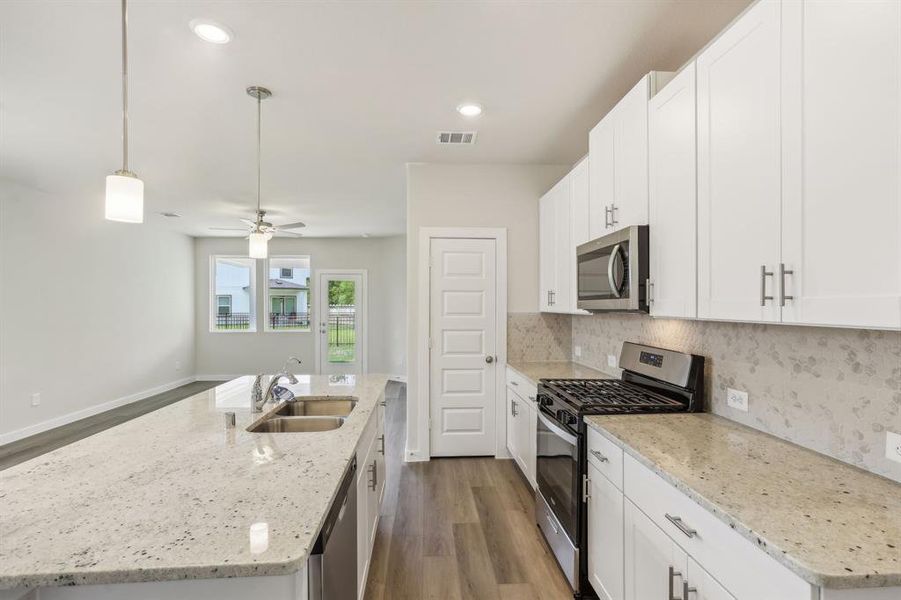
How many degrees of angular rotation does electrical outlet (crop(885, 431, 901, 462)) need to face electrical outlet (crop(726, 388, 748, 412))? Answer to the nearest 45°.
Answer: approximately 90° to its right

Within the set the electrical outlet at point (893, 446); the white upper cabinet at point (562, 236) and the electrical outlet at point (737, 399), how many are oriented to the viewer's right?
0

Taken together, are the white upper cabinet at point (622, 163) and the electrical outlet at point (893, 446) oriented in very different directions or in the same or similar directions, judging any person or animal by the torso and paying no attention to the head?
same or similar directions

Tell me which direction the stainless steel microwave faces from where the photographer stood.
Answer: facing the viewer and to the left of the viewer

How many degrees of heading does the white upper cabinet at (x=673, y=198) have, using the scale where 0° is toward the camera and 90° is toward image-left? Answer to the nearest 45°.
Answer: approximately 45°

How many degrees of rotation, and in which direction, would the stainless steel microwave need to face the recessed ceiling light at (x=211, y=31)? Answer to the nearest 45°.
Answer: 0° — it already faces it

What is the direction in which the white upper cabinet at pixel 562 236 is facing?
to the viewer's left

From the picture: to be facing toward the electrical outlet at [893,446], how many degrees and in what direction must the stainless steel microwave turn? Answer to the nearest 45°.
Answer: approximately 90° to its left

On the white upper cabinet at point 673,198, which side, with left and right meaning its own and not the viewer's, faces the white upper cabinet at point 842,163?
left

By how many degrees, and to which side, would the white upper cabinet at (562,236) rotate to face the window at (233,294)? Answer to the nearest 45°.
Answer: approximately 45° to its right
